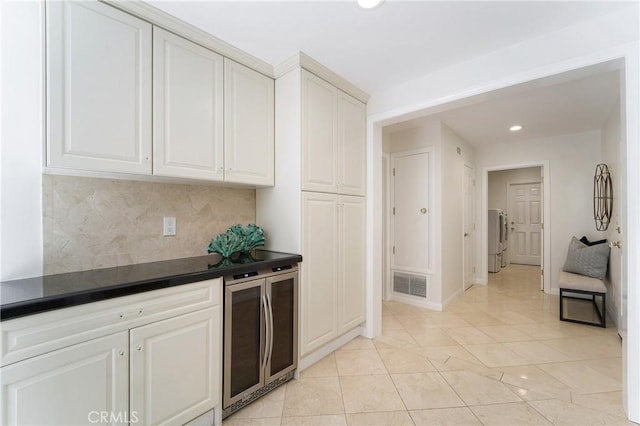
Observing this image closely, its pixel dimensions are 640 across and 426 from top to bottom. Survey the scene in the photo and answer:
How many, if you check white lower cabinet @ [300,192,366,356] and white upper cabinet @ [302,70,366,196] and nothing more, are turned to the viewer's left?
0

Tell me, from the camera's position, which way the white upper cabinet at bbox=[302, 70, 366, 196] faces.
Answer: facing the viewer and to the right of the viewer

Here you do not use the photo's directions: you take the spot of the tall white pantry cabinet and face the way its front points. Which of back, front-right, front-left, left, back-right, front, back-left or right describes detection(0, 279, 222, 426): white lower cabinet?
right

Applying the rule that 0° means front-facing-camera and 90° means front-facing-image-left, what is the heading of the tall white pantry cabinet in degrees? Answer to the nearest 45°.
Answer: approximately 315°

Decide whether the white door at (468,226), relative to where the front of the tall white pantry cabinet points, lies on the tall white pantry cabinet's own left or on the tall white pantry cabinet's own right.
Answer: on the tall white pantry cabinet's own left

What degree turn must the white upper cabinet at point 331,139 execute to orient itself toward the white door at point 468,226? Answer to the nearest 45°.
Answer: approximately 90° to its left

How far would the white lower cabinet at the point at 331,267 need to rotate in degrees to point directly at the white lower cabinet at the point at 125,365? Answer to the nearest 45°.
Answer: approximately 90° to its right

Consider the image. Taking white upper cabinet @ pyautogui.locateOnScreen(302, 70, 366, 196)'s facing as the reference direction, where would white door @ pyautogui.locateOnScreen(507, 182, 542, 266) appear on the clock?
The white door is roughly at 9 o'clock from the white upper cabinet.

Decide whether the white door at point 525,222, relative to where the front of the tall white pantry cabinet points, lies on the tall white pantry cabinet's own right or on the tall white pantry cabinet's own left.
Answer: on the tall white pantry cabinet's own left

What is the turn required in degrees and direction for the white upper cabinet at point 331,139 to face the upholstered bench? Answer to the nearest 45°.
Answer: approximately 45° to its left

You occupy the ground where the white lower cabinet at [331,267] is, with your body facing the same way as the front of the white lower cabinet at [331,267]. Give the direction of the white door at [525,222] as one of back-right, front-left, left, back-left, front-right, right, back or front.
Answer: left

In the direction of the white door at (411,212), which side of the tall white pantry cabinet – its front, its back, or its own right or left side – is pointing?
left

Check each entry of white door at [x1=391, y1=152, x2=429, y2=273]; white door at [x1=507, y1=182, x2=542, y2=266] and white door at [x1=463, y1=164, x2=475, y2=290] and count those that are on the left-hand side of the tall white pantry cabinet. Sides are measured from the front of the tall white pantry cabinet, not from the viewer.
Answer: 3

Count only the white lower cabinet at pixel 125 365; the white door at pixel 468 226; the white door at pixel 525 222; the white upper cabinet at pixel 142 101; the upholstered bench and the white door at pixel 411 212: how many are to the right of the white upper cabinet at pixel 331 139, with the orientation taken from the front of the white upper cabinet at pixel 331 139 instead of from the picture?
2
